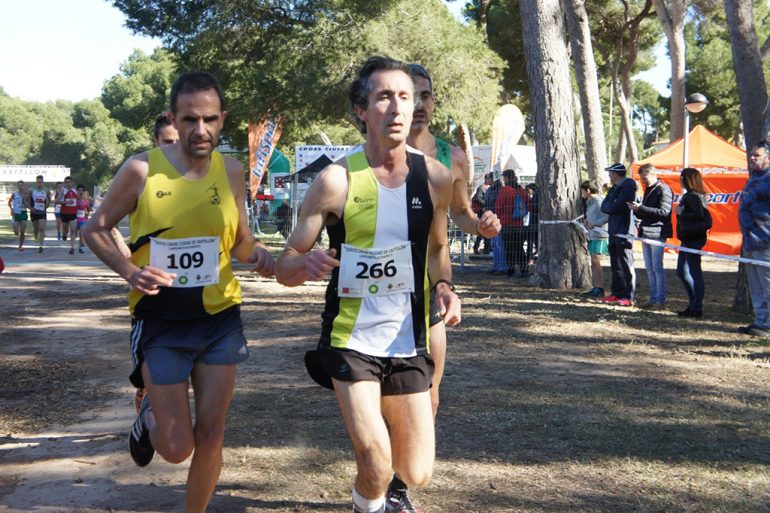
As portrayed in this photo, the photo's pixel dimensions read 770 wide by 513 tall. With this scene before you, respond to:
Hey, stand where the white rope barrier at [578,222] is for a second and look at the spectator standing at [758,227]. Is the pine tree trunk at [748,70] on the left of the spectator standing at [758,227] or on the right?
left

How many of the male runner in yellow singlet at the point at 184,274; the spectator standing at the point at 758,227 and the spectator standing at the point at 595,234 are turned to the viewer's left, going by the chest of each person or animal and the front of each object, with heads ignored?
2

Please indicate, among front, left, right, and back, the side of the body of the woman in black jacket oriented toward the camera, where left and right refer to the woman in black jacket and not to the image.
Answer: left

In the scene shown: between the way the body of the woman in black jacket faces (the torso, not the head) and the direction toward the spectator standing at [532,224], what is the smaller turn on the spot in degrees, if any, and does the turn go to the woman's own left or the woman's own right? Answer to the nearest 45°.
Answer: approximately 45° to the woman's own right

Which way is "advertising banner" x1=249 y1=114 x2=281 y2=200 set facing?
toward the camera

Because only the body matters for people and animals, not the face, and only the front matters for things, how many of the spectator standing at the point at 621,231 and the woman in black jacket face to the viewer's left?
2

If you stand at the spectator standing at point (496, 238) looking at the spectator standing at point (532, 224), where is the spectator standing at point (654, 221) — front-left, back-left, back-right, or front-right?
front-right

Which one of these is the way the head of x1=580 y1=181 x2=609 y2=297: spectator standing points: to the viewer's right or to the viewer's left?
to the viewer's left

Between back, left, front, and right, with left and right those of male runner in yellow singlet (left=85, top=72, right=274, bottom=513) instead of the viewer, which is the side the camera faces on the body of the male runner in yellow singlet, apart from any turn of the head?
front

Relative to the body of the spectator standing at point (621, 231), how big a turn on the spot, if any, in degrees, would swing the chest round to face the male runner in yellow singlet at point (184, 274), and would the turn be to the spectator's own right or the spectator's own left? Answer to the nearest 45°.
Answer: approximately 90° to the spectator's own left

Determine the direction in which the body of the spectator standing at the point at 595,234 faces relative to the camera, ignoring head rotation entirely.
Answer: to the viewer's left

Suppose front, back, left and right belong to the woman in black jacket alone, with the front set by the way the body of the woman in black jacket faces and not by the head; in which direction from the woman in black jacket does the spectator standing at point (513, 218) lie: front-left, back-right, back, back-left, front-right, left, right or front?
front-right

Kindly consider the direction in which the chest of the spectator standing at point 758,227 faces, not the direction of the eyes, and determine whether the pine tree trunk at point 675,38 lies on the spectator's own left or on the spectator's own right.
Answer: on the spectator's own right

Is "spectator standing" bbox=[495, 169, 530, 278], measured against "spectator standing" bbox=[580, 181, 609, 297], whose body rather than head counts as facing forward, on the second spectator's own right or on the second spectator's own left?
on the second spectator's own right
